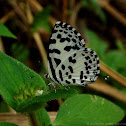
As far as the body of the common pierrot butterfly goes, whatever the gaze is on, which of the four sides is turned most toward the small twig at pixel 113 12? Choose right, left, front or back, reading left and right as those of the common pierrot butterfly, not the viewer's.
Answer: right

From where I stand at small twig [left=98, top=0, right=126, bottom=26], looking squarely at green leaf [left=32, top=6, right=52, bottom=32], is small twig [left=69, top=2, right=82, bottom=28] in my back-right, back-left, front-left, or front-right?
front-right

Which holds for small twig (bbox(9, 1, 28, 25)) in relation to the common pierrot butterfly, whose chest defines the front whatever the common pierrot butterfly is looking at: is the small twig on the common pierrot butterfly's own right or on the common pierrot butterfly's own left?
on the common pierrot butterfly's own right

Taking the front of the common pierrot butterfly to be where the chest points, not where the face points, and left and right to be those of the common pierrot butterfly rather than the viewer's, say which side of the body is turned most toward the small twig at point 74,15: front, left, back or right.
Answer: right

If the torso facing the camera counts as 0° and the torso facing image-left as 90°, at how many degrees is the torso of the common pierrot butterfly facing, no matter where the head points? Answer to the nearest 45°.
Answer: approximately 90°
